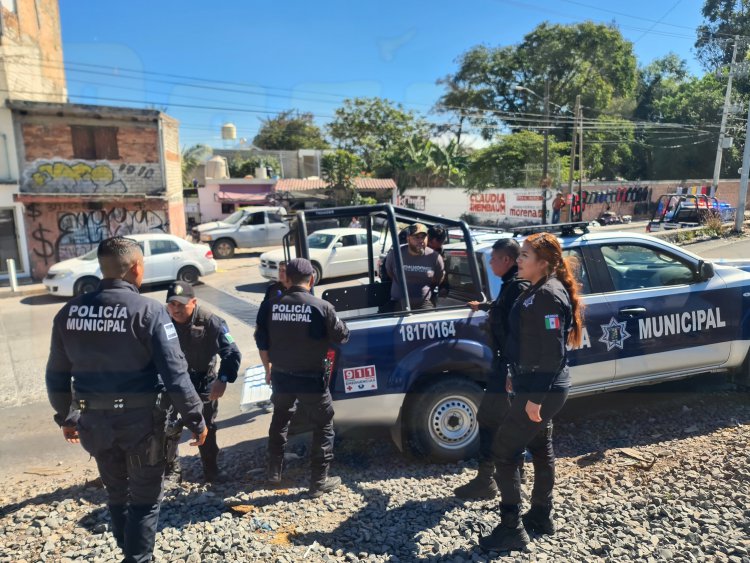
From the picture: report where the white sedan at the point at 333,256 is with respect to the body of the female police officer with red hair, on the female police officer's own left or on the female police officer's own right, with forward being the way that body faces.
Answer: on the female police officer's own right

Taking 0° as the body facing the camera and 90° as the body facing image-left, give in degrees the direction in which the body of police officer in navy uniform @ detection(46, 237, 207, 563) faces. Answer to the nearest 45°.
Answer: approximately 225°

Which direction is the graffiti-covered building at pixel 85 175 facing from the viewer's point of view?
toward the camera

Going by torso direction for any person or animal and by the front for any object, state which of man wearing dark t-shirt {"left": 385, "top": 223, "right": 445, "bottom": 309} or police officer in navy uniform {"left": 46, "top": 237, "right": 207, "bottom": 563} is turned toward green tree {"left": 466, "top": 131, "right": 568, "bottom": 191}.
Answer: the police officer in navy uniform

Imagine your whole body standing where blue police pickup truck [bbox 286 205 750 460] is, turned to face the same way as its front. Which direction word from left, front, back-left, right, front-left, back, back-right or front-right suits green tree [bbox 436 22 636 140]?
front-left

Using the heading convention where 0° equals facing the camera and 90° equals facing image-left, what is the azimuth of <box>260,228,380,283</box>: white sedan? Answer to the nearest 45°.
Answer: approximately 45°

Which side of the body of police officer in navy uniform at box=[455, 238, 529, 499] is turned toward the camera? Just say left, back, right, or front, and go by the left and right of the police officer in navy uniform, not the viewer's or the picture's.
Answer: left

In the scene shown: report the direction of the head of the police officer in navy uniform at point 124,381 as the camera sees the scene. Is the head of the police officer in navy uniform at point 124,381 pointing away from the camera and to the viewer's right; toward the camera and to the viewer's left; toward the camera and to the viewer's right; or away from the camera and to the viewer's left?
away from the camera and to the viewer's right

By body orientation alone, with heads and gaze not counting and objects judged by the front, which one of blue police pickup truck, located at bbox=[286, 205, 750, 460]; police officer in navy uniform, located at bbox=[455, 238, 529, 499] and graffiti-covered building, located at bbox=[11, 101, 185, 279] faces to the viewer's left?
the police officer in navy uniform

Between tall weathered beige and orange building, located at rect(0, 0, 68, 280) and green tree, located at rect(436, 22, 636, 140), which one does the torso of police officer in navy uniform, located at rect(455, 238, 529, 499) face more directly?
the tall weathered beige and orange building

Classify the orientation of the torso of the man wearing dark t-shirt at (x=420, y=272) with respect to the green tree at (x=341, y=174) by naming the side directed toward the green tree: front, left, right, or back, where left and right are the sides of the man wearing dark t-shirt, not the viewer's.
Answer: back

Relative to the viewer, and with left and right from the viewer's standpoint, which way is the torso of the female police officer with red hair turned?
facing to the left of the viewer

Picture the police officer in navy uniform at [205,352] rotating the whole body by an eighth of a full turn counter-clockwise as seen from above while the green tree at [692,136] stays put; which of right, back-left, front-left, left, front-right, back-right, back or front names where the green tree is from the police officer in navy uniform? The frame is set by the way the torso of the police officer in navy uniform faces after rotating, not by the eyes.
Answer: back-left

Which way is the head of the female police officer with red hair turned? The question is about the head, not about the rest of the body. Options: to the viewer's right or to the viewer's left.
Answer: to the viewer's left

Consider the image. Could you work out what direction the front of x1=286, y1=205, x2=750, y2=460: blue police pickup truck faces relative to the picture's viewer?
facing away from the viewer and to the right of the viewer
